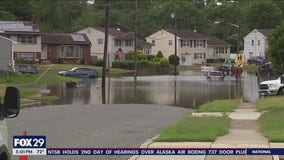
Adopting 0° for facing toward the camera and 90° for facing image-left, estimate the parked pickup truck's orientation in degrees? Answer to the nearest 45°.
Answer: approximately 45°
